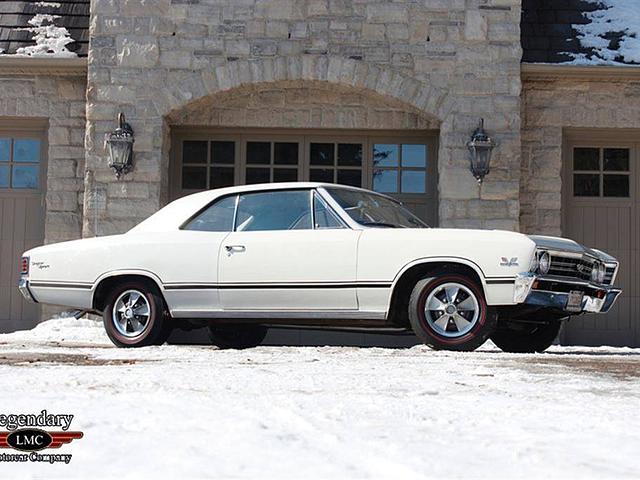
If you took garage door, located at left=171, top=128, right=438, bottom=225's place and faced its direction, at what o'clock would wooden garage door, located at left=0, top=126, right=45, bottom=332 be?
The wooden garage door is roughly at 3 o'clock from the garage door.

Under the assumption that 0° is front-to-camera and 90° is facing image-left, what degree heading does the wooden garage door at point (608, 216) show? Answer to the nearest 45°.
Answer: approximately 0°

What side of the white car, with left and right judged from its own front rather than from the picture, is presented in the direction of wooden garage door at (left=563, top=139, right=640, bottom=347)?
left

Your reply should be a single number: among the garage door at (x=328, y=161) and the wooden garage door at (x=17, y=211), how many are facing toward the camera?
2

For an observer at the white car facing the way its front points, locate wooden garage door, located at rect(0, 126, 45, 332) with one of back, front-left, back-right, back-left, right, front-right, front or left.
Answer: back

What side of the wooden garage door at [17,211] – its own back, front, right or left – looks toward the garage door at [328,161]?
left

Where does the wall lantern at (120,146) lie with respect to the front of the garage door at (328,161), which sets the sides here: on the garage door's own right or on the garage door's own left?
on the garage door's own right
